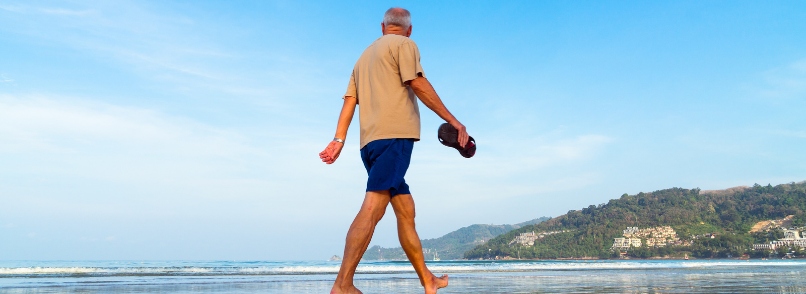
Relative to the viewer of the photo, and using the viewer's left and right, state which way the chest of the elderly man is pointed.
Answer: facing away from the viewer and to the right of the viewer
